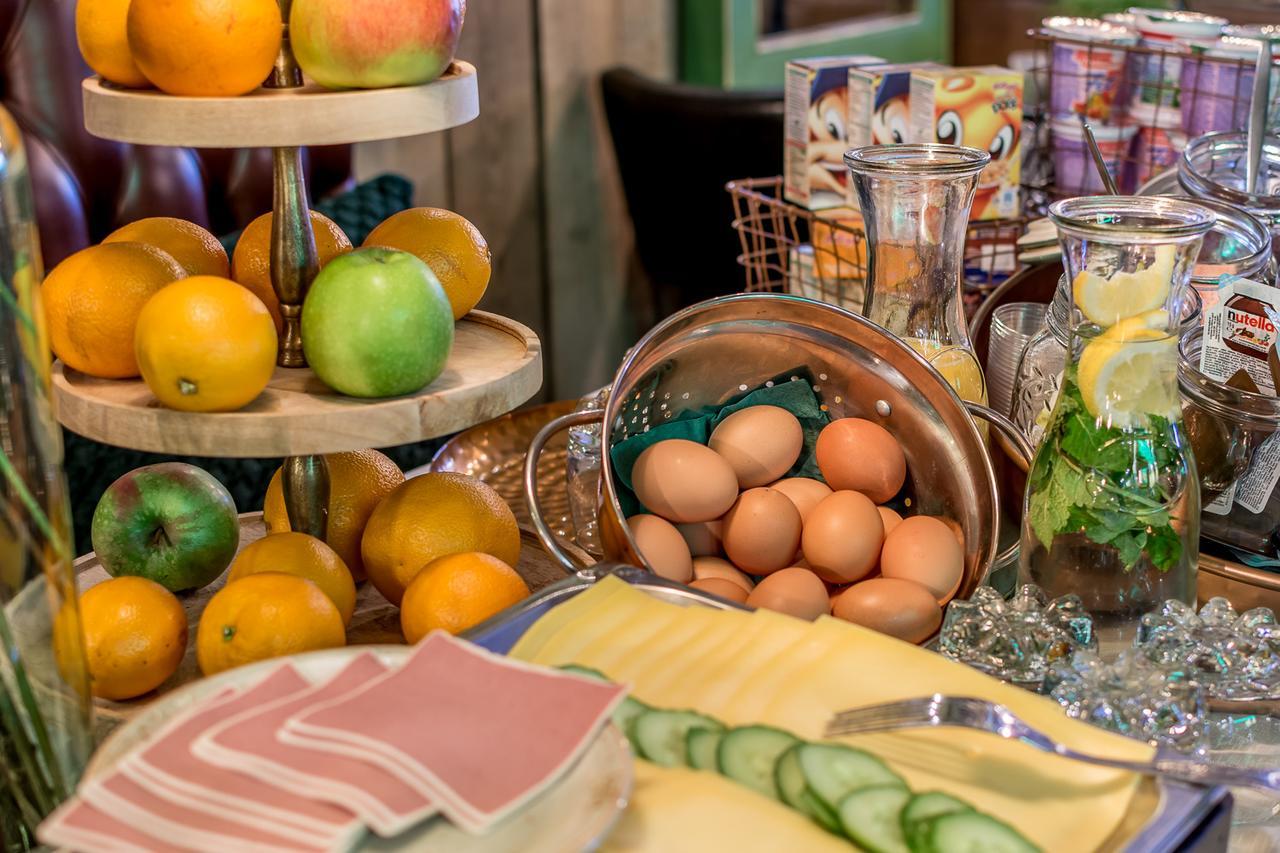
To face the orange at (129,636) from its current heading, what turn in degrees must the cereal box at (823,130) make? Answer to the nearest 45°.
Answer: approximately 90° to its right

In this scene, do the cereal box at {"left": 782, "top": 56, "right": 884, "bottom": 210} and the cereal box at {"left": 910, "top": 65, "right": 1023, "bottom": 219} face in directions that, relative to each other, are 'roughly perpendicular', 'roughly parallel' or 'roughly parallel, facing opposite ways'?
roughly parallel

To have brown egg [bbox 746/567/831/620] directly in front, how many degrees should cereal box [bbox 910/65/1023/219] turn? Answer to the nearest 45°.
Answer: approximately 45° to its right

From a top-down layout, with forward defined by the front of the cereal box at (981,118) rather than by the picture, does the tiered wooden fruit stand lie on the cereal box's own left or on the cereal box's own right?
on the cereal box's own right

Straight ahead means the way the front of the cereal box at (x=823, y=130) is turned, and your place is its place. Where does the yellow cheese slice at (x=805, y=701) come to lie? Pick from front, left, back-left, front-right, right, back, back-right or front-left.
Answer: front-right

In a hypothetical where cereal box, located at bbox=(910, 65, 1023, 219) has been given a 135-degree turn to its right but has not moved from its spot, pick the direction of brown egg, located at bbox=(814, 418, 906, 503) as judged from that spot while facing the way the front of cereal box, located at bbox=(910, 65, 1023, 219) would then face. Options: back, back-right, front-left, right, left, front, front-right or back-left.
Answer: left

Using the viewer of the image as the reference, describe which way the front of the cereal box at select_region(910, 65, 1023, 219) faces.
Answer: facing the viewer and to the right of the viewer

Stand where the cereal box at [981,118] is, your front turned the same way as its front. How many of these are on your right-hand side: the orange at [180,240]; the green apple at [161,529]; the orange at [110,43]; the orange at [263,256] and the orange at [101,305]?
5

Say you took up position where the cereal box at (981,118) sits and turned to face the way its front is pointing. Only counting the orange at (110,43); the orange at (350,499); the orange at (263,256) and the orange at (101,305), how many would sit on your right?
4

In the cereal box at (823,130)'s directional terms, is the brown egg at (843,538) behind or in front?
in front

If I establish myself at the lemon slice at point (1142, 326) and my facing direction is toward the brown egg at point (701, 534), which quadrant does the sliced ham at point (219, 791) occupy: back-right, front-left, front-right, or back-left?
front-left

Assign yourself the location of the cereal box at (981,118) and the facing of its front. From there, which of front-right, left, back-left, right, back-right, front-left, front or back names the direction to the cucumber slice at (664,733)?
front-right

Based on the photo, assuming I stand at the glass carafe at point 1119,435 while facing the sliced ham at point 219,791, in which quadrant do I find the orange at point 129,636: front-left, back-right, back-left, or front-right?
front-right

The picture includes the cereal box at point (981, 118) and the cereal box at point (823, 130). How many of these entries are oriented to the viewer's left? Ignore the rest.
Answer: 0

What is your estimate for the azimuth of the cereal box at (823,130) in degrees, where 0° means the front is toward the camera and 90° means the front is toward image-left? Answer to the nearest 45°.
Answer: approximately 315°

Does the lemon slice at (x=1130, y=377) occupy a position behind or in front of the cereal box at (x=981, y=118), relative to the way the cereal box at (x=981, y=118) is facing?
in front
